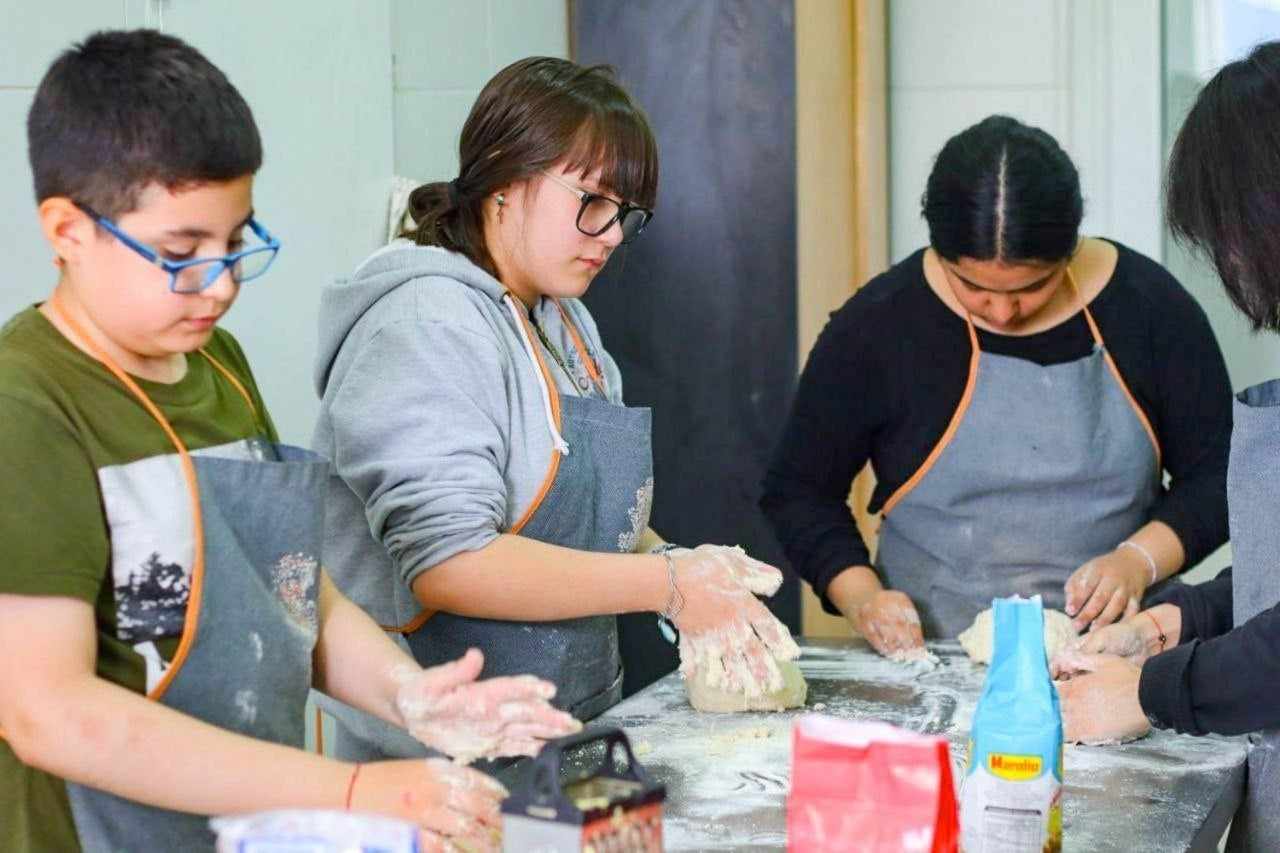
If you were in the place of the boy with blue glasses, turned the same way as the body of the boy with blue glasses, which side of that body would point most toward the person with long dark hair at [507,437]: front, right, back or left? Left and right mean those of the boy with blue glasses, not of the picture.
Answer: left

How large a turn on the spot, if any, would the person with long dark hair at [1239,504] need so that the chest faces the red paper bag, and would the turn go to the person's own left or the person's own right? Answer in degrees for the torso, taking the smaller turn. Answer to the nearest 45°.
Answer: approximately 90° to the person's own left

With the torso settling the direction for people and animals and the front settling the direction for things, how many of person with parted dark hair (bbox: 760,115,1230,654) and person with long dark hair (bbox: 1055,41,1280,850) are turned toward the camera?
1

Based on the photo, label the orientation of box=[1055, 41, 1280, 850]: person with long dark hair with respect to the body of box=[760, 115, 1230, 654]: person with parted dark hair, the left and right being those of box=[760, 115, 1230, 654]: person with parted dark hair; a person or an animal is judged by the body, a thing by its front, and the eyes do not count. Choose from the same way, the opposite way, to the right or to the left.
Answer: to the right

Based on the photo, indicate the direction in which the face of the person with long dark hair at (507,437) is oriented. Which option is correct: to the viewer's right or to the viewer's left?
to the viewer's right

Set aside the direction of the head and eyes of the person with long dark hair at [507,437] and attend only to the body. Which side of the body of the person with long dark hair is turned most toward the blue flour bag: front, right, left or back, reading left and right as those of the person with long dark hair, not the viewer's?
front

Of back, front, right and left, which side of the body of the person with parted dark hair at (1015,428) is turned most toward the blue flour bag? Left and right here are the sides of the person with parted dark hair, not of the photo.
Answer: front

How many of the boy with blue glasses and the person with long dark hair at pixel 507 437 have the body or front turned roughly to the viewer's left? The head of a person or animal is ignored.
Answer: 0

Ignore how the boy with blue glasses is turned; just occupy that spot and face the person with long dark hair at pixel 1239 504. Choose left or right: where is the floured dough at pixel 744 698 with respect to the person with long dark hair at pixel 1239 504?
left

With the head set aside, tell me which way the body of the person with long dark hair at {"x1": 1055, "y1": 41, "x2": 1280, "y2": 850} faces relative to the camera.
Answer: to the viewer's left
